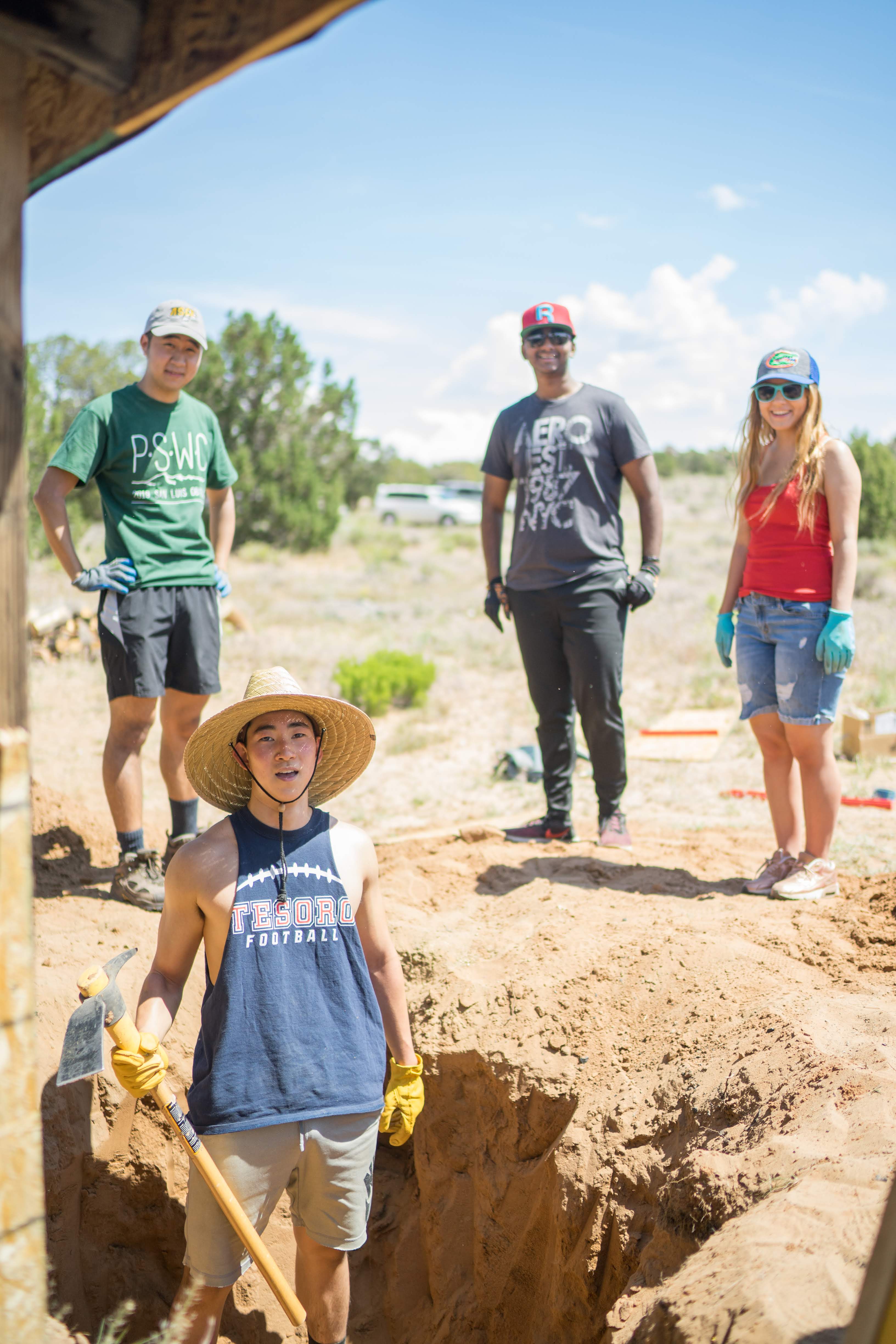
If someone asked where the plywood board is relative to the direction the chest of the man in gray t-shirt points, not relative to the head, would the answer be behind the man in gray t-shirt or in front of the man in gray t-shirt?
behind

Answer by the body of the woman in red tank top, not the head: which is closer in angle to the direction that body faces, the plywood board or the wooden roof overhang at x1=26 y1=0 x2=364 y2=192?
the wooden roof overhang

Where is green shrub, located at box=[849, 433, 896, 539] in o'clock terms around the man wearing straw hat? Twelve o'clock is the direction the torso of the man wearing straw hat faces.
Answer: The green shrub is roughly at 7 o'clock from the man wearing straw hat.

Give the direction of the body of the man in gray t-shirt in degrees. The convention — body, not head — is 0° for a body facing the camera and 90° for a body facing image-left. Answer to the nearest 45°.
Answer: approximately 0°

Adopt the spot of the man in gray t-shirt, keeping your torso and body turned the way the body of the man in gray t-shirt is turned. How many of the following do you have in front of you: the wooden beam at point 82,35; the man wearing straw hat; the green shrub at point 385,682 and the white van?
2

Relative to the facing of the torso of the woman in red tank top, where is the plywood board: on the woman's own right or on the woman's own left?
on the woman's own right

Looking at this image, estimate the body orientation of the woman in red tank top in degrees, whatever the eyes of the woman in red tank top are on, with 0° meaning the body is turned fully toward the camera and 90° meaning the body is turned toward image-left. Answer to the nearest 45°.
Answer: approximately 45°

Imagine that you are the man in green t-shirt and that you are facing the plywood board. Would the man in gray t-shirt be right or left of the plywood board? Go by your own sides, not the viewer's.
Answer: right

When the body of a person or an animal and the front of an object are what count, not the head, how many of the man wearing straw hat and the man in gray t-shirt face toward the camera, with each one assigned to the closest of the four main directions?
2
